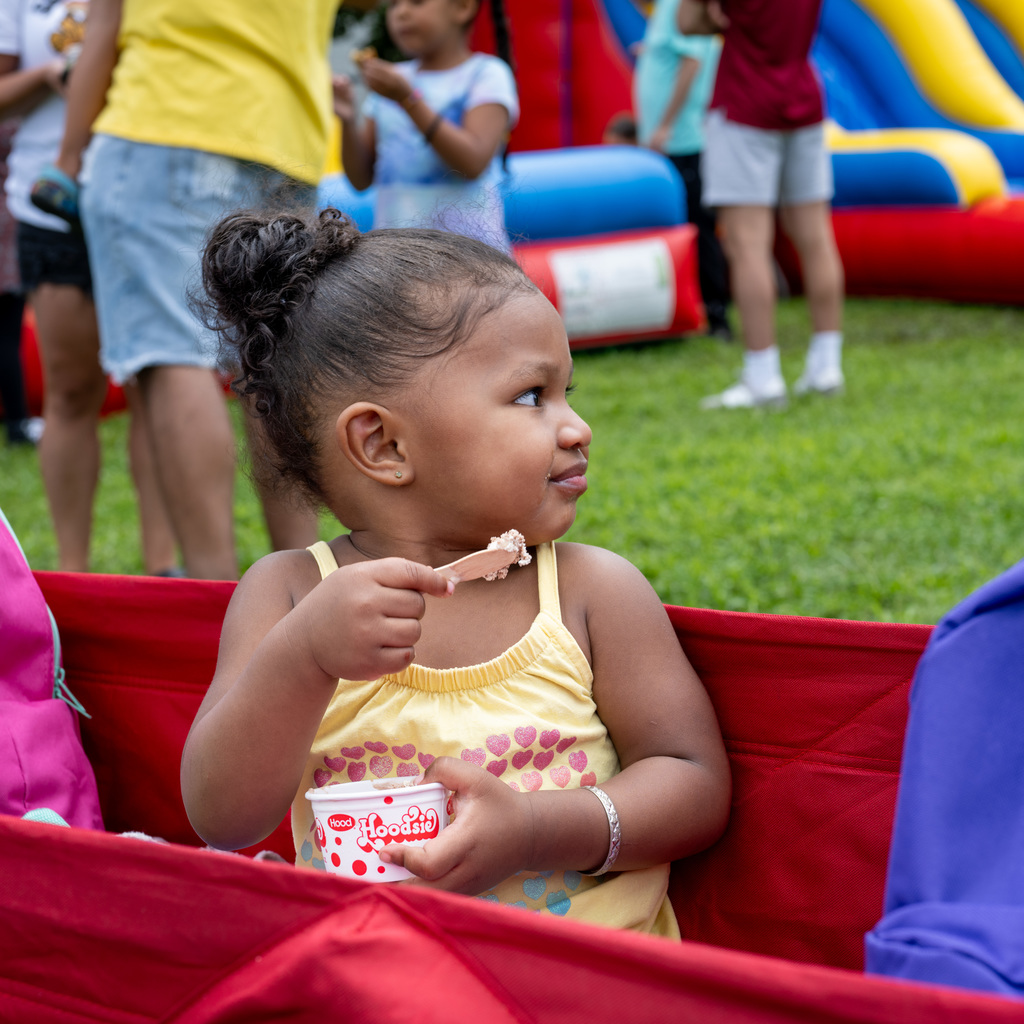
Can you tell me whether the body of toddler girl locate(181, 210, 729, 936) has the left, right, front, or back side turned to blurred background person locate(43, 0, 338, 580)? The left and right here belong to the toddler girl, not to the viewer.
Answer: back

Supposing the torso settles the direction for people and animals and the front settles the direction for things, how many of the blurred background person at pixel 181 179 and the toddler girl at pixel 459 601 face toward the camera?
1

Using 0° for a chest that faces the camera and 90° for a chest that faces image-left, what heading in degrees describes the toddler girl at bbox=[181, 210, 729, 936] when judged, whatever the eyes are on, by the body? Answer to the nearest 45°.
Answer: approximately 0°

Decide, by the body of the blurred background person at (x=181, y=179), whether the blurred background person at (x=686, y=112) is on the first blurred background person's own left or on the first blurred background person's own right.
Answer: on the first blurred background person's own right

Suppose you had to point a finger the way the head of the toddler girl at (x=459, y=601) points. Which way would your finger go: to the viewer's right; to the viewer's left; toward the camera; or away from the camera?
to the viewer's right

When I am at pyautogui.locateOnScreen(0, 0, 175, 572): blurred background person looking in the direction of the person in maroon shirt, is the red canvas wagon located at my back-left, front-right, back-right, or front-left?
back-right

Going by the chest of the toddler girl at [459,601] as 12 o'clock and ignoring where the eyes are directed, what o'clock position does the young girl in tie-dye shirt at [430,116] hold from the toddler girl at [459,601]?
the young girl in tie-dye shirt at [430,116] is roughly at 6 o'clock from the toddler girl at [459,601].
